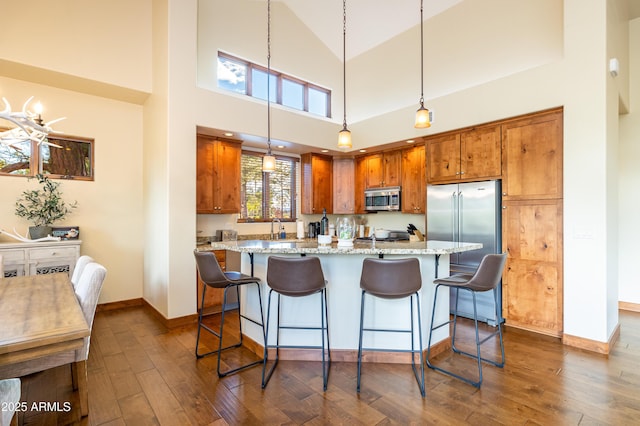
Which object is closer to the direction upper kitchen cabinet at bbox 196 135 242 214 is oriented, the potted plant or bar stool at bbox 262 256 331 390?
the bar stool

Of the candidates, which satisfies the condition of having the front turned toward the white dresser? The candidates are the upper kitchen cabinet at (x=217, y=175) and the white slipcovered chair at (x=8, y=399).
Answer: the white slipcovered chair

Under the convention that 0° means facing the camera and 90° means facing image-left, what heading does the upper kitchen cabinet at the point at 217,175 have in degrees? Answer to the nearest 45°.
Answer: approximately 315°

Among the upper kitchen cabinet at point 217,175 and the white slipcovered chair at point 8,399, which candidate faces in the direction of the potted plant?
the white slipcovered chair

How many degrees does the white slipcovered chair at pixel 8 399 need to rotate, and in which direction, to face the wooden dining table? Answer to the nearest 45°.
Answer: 0° — it already faces it

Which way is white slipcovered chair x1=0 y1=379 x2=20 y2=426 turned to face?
away from the camera

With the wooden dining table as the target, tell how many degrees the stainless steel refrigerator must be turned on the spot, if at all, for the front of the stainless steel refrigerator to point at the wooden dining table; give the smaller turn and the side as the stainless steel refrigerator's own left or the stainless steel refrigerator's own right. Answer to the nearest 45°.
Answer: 0° — it already faces it

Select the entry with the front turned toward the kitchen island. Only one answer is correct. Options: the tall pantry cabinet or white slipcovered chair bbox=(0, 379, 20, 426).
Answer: the tall pantry cabinet
